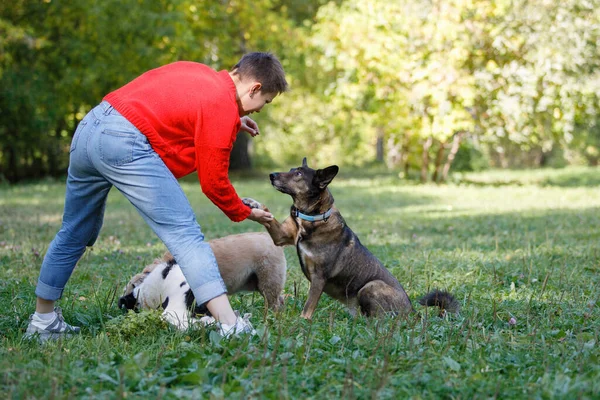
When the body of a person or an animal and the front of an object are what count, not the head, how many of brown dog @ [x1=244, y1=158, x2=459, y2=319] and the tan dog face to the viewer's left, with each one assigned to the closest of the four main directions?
2

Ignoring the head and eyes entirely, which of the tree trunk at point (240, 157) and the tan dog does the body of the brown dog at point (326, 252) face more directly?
the tan dog

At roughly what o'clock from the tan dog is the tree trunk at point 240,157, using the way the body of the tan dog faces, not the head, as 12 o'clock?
The tree trunk is roughly at 3 o'clock from the tan dog.

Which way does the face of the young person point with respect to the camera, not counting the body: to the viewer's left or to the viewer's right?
to the viewer's right

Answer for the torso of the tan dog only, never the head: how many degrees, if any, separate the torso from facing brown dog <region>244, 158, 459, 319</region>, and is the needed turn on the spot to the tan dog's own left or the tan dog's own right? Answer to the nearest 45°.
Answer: approximately 180°

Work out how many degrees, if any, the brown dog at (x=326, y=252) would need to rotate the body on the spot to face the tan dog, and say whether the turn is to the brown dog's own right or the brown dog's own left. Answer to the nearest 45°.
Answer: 0° — it already faces it

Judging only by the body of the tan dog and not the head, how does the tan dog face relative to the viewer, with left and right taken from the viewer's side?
facing to the left of the viewer

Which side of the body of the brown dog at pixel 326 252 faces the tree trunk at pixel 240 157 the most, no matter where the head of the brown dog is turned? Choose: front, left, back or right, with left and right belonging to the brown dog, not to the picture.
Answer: right

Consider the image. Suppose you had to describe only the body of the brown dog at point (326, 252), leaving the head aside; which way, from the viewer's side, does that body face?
to the viewer's left
